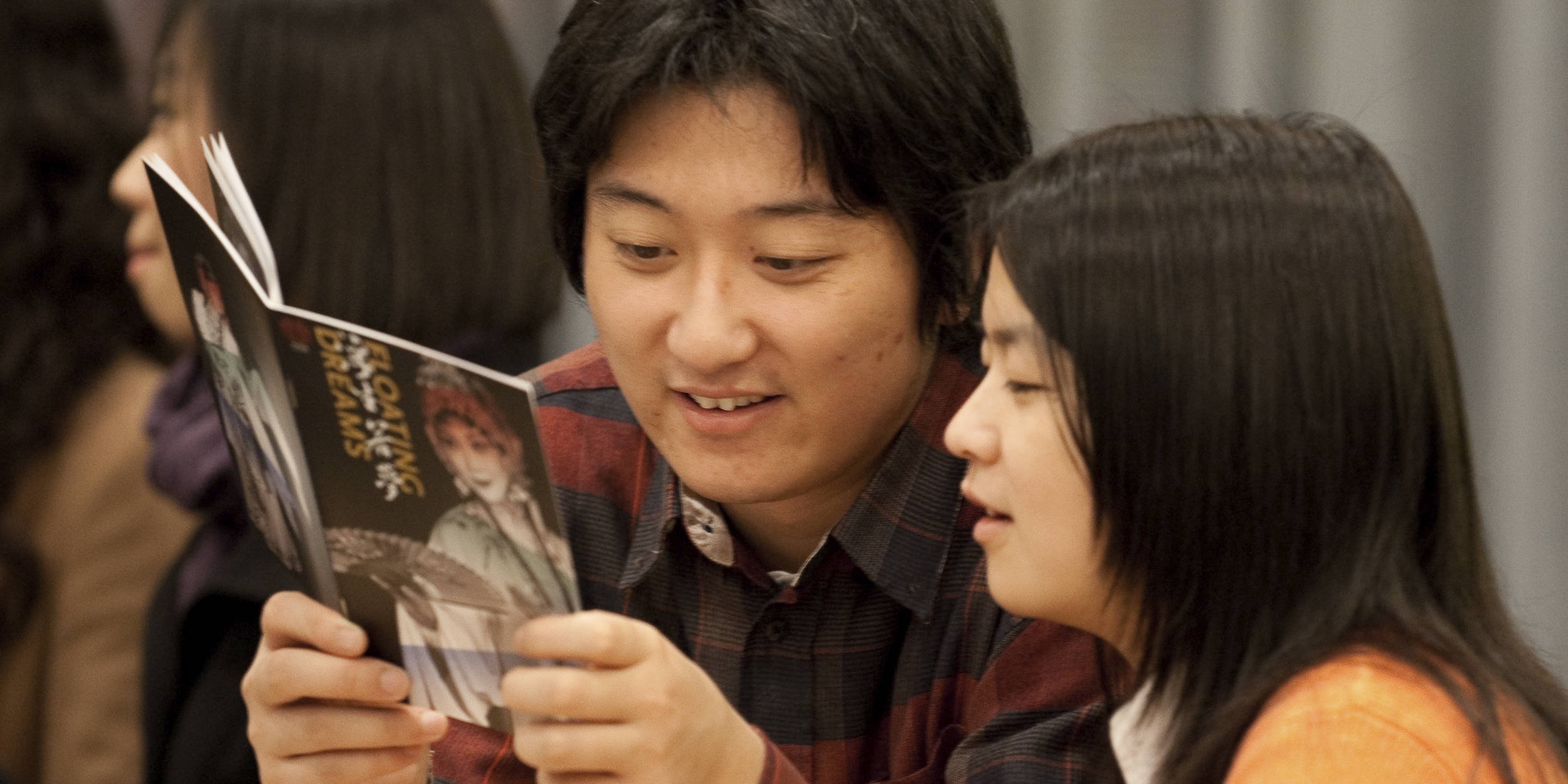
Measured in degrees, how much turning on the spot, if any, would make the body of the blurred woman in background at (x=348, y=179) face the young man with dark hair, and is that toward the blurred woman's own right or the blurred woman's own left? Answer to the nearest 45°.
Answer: approximately 90° to the blurred woman's own left

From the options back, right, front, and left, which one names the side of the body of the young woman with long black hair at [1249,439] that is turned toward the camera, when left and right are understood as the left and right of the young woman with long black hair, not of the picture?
left

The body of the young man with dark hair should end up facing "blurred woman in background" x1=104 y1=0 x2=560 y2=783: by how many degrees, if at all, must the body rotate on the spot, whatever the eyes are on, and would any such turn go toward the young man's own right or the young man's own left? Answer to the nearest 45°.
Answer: approximately 90° to the young man's own right

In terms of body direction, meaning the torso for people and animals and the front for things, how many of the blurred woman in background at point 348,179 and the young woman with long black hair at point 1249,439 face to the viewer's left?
2

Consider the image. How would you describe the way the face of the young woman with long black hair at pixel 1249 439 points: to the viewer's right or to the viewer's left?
to the viewer's left

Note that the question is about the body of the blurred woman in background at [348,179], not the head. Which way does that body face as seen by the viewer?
to the viewer's left

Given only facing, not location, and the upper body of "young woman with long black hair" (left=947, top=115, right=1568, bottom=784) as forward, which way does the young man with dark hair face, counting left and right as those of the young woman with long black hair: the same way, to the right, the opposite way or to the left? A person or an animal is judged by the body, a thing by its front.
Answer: to the left

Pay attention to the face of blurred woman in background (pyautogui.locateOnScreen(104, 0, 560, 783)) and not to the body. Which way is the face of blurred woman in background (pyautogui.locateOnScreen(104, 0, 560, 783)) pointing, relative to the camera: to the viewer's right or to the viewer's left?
to the viewer's left

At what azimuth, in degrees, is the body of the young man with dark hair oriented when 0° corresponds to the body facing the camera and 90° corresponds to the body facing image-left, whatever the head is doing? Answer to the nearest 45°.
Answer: approximately 45°
